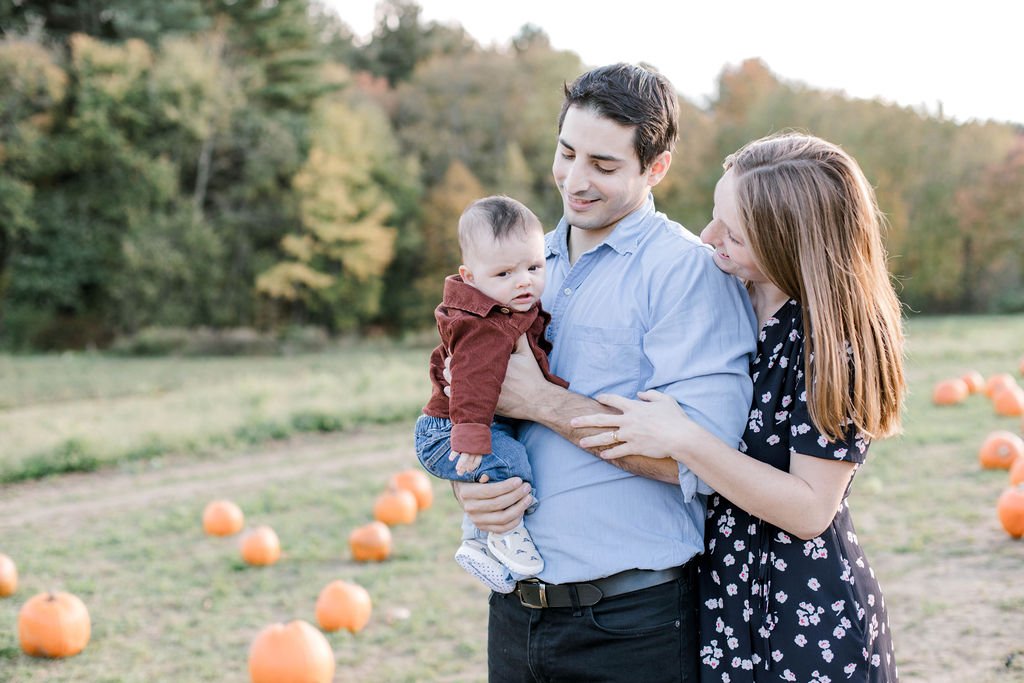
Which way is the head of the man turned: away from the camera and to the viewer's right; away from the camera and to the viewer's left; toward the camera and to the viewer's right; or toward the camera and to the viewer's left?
toward the camera and to the viewer's left

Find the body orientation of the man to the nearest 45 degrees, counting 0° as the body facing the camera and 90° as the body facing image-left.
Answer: approximately 45°

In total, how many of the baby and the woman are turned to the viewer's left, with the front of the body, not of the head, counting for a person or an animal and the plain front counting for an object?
1

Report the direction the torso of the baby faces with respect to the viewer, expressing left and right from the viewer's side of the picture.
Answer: facing the viewer and to the right of the viewer

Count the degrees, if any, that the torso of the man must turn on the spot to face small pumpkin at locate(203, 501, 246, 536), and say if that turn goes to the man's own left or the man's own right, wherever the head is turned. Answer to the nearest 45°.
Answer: approximately 90° to the man's own right

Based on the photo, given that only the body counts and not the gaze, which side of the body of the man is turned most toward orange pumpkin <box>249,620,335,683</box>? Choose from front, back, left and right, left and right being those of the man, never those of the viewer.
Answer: right

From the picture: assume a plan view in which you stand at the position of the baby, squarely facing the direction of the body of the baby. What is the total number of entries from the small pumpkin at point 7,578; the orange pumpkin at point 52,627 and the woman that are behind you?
2

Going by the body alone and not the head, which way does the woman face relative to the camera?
to the viewer's left

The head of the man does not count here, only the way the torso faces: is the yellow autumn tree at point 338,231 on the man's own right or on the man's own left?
on the man's own right
